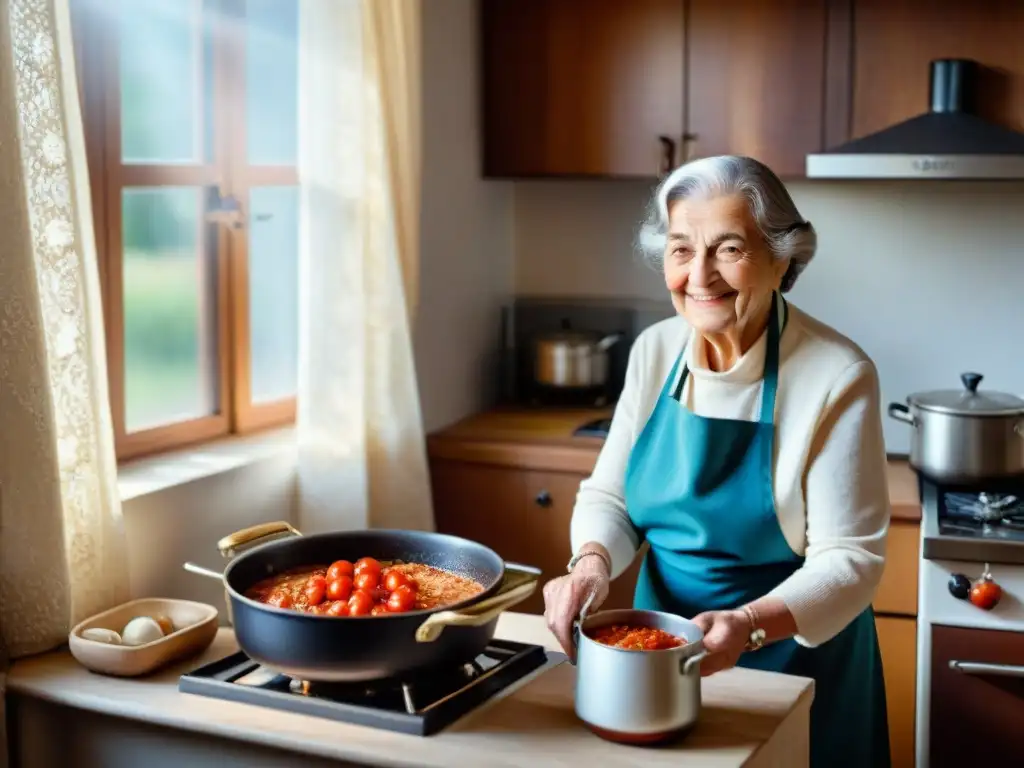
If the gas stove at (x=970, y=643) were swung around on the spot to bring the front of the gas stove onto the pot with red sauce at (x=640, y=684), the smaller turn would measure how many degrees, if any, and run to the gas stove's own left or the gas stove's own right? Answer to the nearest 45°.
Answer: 0° — it already faces it

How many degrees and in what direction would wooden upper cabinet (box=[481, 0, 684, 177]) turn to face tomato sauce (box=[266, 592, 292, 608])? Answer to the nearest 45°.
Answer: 0° — it already faces it

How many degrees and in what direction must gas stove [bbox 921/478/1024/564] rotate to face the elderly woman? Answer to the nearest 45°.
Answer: approximately 45° to its right

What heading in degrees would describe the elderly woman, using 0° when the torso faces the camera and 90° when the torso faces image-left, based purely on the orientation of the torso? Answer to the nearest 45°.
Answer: approximately 45°

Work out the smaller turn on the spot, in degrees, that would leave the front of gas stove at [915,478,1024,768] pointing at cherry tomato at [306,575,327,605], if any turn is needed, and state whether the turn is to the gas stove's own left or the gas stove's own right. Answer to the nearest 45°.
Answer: approximately 45° to the gas stove's own right

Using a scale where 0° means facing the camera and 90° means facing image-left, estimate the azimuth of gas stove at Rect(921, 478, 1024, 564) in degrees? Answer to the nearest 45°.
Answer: approximately 0°
